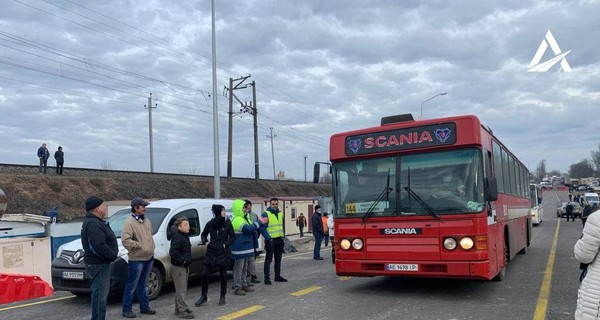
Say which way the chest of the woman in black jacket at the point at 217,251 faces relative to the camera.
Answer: toward the camera

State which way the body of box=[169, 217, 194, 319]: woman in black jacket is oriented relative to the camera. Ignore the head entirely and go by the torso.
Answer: to the viewer's right

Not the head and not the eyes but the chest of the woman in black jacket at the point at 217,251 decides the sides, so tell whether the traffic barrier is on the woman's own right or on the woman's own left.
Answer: on the woman's own right

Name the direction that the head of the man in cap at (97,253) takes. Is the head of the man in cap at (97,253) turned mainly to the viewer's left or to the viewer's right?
to the viewer's right

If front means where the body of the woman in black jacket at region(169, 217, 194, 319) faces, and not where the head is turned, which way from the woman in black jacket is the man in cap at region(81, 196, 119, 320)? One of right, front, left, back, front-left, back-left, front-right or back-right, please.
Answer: back-right

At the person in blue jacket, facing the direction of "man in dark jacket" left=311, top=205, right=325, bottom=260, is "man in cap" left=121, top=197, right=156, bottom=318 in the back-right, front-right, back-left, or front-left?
back-left
